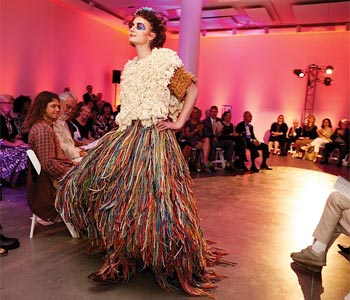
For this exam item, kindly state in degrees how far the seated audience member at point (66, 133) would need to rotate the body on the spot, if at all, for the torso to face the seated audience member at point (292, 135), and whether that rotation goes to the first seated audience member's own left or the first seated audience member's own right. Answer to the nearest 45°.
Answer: approximately 90° to the first seated audience member's own left

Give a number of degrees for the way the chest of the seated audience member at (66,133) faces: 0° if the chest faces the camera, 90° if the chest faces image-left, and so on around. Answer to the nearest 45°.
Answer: approximately 315°

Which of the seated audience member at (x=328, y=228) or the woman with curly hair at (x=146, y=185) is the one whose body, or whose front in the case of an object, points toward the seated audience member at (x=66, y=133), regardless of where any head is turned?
the seated audience member at (x=328, y=228)

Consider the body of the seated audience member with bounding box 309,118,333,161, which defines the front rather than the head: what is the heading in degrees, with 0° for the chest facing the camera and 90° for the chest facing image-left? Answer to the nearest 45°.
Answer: approximately 45°

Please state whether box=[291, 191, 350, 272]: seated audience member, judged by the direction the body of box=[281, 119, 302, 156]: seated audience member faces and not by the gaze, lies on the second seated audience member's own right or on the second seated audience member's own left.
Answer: on the second seated audience member's own left

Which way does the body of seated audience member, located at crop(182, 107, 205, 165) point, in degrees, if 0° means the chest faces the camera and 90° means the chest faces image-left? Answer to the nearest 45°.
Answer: approximately 0°

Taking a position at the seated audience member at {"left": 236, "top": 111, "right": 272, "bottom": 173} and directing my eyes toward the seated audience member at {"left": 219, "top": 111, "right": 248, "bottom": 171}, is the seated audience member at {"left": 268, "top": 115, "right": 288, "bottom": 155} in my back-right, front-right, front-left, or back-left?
back-right
